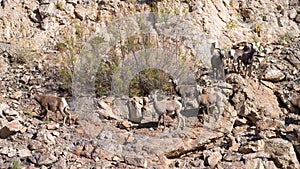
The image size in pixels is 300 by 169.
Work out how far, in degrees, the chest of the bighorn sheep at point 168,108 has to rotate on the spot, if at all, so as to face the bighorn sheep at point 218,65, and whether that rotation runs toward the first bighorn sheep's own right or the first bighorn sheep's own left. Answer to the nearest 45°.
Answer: approximately 135° to the first bighorn sheep's own right

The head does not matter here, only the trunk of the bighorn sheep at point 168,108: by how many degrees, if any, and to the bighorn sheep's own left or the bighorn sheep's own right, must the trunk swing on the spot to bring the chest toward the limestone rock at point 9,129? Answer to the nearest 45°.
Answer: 0° — it already faces it

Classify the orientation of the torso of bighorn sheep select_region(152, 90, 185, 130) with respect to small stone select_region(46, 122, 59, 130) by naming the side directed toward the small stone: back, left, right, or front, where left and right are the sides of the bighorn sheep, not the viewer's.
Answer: front

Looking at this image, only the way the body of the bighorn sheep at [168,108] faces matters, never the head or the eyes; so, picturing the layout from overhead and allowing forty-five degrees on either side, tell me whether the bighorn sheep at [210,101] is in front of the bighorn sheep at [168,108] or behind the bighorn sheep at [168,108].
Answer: behind

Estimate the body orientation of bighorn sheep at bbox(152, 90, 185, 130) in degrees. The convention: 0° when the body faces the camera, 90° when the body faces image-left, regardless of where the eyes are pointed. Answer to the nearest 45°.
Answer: approximately 90°

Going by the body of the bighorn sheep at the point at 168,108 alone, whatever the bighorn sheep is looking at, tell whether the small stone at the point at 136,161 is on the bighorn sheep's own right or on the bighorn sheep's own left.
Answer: on the bighorn sheep's own left
